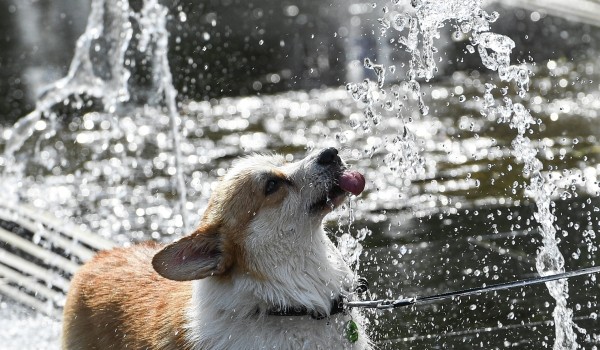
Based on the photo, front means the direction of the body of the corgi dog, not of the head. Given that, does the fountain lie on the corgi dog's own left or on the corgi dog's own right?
on the corgi dog's own left

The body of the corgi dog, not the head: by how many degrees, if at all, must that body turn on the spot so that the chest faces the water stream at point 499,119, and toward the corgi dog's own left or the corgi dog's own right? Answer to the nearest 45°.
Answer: approximately 45° to the corgi dog's own left

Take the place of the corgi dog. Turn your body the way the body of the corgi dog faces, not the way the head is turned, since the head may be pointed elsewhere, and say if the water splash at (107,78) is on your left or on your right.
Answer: on your left

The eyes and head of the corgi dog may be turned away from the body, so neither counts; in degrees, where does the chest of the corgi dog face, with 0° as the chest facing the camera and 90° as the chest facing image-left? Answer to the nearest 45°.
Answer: approximately 270°

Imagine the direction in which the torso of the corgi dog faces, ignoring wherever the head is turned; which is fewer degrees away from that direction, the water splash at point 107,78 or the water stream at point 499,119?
the water stream
